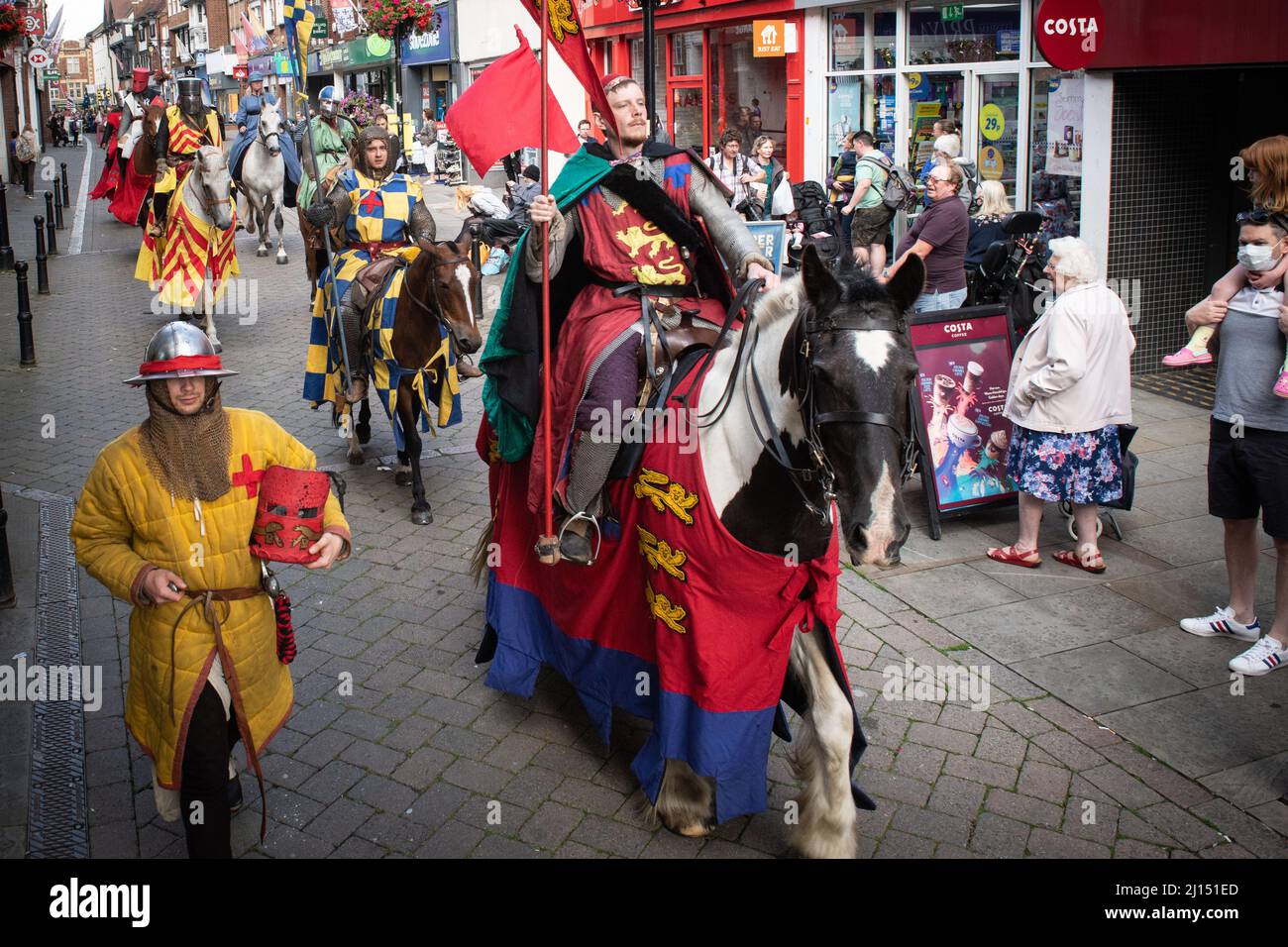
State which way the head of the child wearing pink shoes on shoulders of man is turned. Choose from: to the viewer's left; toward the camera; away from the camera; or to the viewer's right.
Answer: to the viewer's left

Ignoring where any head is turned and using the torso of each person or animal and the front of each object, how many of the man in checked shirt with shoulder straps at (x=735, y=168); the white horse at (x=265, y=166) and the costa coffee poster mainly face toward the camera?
3

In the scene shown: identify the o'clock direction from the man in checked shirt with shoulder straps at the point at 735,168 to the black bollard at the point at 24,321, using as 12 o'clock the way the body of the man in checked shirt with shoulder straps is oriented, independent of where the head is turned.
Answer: The black bollard is roughly at 2 o'clock from the man in checked shirt with shoulder straps.

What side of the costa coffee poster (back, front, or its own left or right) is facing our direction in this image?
front

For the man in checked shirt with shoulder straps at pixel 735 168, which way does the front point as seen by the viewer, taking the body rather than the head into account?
toward the camera

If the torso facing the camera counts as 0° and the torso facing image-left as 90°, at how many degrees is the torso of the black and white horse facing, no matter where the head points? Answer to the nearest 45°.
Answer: approximately 315°

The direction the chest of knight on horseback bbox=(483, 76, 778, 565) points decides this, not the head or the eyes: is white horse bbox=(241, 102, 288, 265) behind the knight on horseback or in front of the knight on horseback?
behind

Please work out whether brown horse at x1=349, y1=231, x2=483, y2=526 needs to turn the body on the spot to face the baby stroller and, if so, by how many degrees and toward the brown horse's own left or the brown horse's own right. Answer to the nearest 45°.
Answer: approximately 90° to the brown horse's own left

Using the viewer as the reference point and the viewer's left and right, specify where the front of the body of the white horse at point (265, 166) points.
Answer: facing the viewer

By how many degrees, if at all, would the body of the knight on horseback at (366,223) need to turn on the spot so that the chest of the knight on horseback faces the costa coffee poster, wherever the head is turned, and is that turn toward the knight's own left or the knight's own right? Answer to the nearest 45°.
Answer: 0° — they already face it

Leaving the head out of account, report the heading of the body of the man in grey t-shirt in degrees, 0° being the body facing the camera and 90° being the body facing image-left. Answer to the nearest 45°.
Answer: approximately 45°

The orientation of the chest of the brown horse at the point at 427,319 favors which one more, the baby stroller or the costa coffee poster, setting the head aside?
the costa coffee poster
